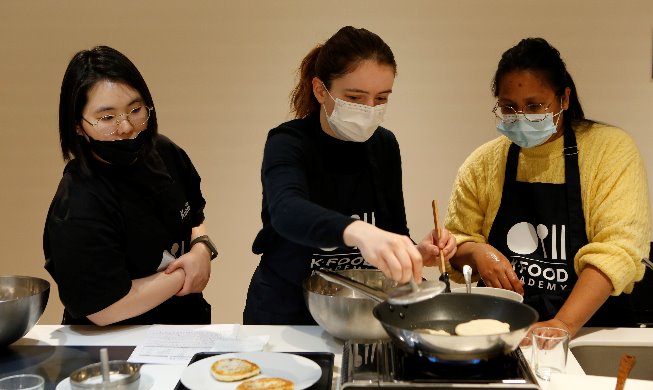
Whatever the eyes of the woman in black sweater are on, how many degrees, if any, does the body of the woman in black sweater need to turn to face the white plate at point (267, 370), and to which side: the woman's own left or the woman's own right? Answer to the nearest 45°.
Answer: approximately 45° to the woman's own right

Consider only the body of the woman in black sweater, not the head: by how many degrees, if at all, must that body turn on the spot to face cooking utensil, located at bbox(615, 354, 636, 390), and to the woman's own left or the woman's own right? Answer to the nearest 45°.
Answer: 0° — they already face it

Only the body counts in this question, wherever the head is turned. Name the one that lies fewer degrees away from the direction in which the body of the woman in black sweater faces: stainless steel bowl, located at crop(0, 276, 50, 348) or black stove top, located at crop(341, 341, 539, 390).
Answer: the black stove top

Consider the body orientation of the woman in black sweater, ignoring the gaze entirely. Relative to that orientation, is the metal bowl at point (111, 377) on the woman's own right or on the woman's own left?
on the woman's own right

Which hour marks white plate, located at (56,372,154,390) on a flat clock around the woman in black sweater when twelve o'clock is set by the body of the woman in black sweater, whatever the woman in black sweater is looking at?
The white plate is roughly at 3 o'clock from the woman in black sweater.

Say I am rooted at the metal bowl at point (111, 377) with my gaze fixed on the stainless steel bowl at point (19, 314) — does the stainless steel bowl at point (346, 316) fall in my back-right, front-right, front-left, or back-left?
back-right

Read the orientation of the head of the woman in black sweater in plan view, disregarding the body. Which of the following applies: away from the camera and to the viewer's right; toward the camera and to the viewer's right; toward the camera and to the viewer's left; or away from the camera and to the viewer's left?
toward the camera and to the viewer's right

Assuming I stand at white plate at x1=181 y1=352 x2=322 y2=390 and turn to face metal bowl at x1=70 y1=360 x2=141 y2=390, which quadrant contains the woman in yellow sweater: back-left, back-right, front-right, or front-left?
back-right
